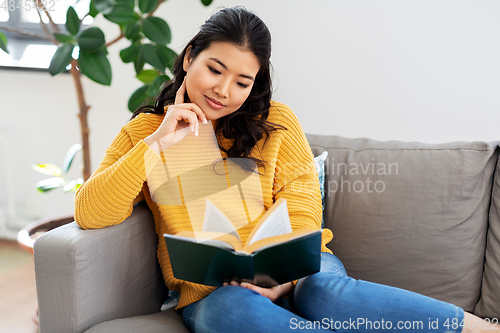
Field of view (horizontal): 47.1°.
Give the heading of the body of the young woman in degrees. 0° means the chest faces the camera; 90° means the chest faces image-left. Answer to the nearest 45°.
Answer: approximately 0°

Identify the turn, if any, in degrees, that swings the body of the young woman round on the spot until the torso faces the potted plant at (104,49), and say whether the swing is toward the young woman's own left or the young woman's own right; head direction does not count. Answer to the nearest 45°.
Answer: approximately 135° to the young woman's own right
